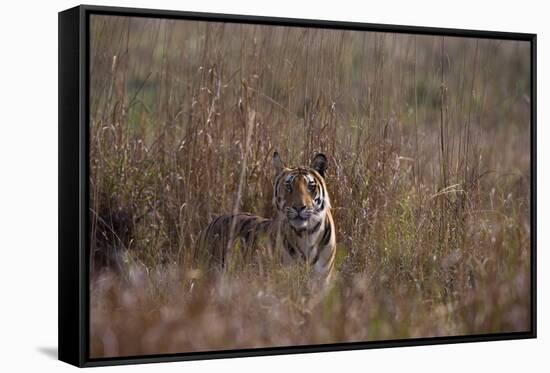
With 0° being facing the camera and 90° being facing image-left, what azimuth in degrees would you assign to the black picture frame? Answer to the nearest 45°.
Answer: approximately 315°
